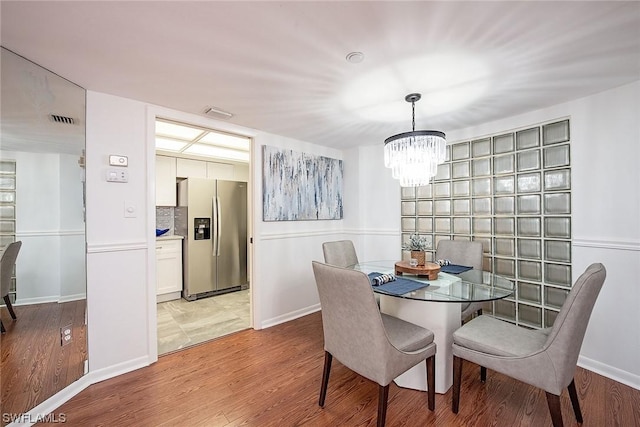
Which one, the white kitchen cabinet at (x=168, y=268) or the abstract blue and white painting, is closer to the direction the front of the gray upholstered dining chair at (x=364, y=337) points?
the abstract blue and white painting

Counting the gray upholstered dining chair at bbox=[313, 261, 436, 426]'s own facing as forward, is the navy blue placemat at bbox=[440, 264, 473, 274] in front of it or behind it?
in front

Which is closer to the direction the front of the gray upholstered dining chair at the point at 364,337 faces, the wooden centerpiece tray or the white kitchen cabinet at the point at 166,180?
the wooden centerpiece tray

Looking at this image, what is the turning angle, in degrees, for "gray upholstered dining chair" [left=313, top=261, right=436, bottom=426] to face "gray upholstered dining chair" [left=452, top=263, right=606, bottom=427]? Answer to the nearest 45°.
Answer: approximately 45° to its right

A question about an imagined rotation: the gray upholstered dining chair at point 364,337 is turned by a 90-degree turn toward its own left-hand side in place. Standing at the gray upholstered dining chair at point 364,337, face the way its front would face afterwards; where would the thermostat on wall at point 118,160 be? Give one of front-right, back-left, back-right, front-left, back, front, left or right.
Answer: front-left

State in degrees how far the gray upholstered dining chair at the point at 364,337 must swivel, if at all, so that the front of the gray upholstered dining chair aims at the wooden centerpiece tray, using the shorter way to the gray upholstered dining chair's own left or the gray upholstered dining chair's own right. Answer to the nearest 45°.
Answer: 0° — it already faces it

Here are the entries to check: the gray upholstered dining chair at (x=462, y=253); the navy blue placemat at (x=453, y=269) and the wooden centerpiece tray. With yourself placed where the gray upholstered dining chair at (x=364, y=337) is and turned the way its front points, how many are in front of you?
3

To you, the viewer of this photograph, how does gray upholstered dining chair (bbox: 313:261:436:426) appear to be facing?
facing away from the viewer and to the right of the viewer

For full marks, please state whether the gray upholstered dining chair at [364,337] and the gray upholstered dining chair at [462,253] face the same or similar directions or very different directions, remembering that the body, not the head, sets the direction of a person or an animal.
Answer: very different directions

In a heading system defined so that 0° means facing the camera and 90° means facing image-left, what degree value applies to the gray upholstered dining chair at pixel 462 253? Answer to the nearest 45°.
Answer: approximately 45°

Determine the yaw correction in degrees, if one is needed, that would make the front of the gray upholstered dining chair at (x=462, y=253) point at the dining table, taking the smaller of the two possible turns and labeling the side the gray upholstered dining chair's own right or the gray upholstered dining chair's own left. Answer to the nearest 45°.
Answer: approximately 45° to the gray upholstered dining chair's own left

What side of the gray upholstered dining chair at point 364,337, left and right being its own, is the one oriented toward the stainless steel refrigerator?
left
